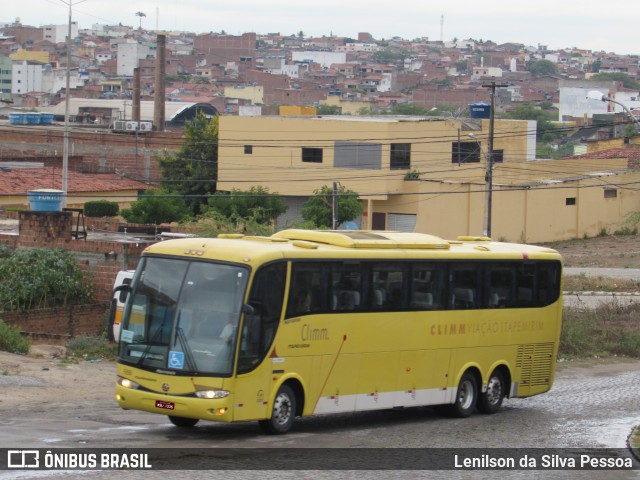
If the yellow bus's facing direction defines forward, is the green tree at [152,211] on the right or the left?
on its right

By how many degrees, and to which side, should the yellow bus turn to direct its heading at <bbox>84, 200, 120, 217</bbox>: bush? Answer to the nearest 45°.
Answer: approximately 135° to its right

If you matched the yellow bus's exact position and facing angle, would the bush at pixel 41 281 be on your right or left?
on your right

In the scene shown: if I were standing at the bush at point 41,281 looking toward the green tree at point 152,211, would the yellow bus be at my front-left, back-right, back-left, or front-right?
back-right

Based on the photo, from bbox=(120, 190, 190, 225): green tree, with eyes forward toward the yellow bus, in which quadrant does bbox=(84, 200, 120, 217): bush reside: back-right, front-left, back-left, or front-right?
back-right

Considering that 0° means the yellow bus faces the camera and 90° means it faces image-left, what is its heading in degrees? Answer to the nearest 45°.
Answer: approximately 45°

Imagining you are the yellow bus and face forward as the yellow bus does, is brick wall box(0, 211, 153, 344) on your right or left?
on your right
